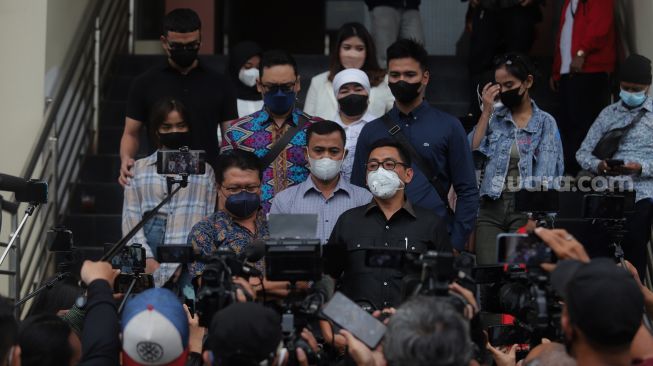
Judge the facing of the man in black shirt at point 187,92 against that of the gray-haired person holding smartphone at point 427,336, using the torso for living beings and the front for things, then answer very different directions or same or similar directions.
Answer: very different directions

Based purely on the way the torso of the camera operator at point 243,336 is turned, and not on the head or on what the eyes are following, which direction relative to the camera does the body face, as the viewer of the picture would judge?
away from the camera

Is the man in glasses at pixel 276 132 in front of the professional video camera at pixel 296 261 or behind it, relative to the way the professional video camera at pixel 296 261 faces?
in front

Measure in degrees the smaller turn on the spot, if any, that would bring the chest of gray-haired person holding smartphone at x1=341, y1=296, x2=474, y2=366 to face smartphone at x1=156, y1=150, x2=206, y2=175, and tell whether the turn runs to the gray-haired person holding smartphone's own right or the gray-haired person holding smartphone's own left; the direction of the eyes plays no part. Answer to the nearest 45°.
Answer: approximately 45° to the gray-haired person holding smartphone's own left

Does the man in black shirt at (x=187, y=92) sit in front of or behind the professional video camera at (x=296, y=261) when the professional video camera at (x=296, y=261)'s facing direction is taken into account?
in front

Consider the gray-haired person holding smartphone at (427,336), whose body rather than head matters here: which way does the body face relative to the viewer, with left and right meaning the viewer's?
facing away from the viewer

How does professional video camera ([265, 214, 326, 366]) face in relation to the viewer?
away from the camera
